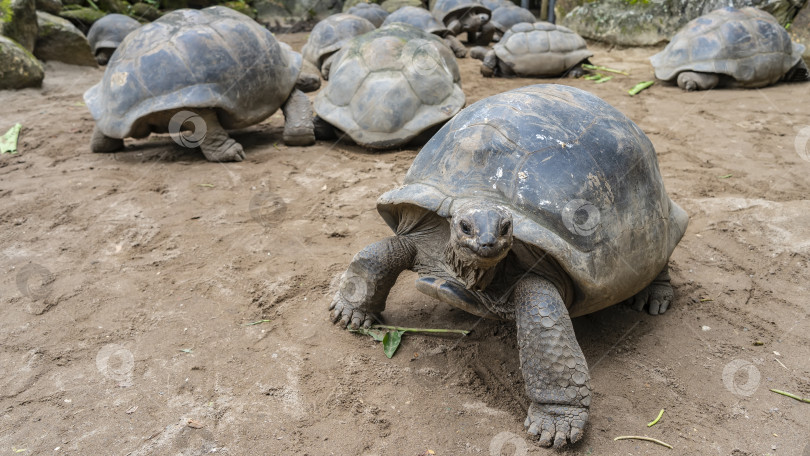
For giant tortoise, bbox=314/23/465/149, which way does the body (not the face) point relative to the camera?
away from the camera

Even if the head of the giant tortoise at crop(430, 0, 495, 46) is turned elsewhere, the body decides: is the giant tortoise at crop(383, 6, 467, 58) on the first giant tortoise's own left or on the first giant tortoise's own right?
on the first giant tortoise's own right

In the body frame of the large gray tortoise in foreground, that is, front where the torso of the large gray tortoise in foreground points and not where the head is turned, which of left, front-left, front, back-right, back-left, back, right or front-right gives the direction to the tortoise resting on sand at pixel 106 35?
right

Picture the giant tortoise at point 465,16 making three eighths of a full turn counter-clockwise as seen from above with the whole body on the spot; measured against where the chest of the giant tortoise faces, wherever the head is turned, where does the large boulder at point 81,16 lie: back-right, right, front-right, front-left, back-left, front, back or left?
left

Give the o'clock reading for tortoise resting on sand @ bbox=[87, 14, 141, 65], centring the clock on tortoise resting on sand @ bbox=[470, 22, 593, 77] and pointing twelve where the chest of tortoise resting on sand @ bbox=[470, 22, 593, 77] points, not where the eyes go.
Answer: tortoise resting on sand @ bbox=[87, 14, 141, 65] is roughly at 12 o'clock from tortoise resting on sand @ bbox=[470, 22, 593, 77].

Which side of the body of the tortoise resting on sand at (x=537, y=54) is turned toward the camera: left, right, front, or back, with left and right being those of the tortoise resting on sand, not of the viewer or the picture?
left

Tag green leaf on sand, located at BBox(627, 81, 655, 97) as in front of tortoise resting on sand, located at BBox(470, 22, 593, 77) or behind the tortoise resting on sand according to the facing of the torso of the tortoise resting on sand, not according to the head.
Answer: behind

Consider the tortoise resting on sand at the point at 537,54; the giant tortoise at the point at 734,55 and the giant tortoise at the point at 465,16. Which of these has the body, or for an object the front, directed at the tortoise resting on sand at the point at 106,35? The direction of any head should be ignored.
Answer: the tortoise resting on sand at the point at 537,54

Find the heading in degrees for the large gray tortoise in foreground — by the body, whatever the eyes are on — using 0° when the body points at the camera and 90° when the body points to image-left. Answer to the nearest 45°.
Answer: approximately 45°

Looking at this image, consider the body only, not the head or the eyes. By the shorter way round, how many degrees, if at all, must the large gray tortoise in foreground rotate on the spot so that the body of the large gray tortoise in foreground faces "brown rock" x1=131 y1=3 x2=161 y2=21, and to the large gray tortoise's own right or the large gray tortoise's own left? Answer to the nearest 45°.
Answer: approximately 90° to the large gray tortoise's own right

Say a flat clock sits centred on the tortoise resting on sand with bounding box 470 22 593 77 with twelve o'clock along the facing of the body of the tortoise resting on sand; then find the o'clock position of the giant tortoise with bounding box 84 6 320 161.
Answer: The giant tortoise is roughly at 10 o'clock from the tortoise resting on sand.

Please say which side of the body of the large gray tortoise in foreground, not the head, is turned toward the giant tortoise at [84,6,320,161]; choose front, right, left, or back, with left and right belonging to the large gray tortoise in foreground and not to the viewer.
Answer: right

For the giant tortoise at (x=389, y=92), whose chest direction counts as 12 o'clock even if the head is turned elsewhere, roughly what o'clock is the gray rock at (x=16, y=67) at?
The gray rock is roughly at 10 o'clock from the giant tortoise.
